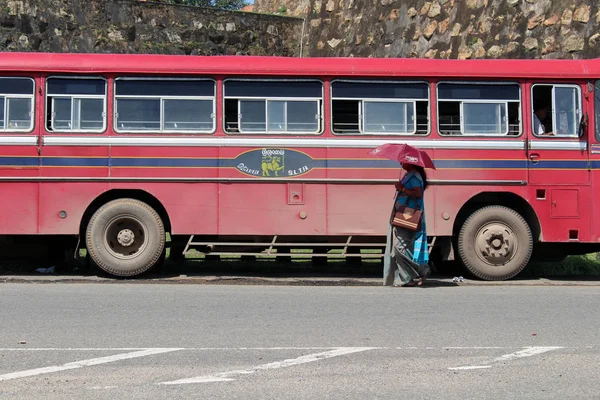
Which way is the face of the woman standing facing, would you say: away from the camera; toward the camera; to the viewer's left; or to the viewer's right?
to the viewer's left

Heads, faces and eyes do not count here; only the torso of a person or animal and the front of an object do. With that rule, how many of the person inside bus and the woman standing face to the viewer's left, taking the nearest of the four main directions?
1

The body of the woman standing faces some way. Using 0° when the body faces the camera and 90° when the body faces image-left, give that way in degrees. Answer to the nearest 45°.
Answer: approximately 90°

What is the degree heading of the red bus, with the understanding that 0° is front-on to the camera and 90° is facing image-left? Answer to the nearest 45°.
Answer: approximately 270°

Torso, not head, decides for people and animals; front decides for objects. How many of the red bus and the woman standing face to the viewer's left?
1

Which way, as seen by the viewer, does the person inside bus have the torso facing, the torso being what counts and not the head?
to the viewer's right

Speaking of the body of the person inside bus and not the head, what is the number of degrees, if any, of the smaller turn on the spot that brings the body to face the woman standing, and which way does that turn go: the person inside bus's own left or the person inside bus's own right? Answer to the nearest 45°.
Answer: approximately 135° to the person inside bus's own right

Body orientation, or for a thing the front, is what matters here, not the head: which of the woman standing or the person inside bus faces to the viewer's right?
the person inside bus
